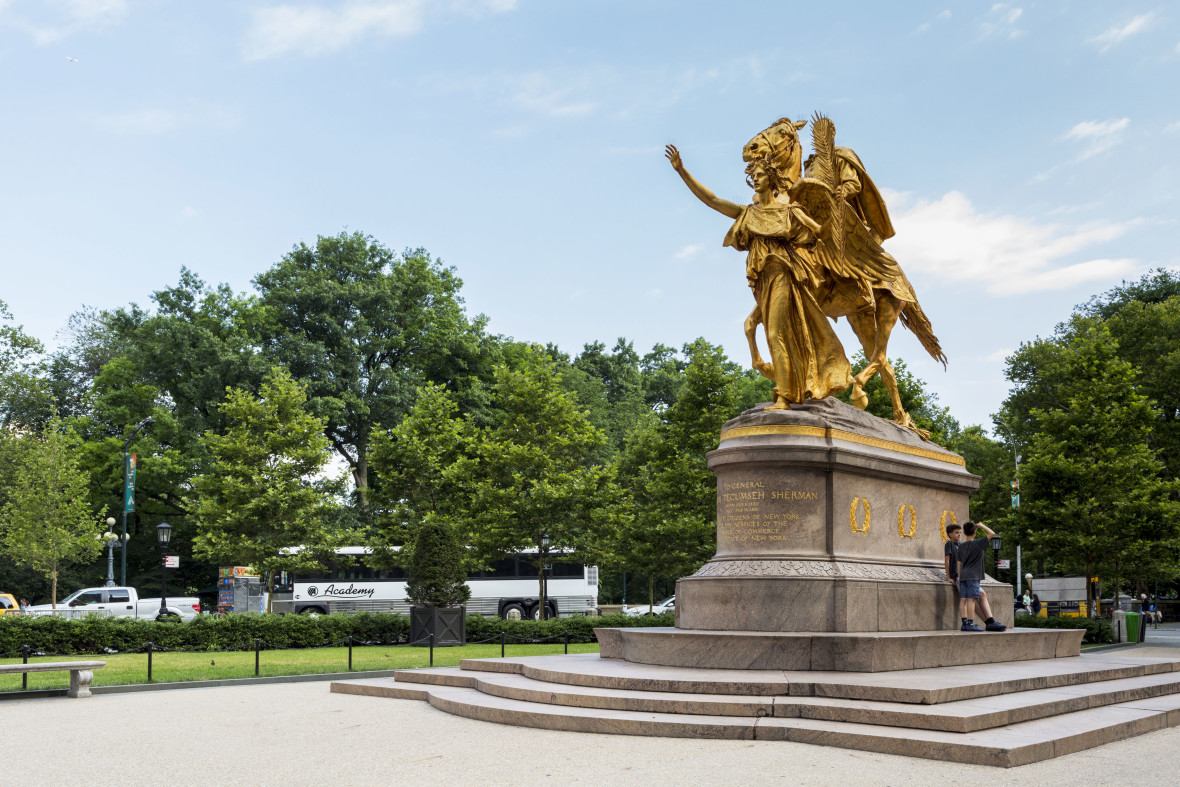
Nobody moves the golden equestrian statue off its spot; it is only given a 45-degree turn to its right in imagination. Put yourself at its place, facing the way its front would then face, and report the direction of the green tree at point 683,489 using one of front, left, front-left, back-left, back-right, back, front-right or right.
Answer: right

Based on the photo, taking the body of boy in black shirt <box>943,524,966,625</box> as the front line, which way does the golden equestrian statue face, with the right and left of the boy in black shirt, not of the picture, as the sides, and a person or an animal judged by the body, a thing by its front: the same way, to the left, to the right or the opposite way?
to the right

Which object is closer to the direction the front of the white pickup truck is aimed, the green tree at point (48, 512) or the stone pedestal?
the green tree

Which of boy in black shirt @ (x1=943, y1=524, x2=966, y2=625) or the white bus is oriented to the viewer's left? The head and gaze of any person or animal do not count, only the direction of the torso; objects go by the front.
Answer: the white bus

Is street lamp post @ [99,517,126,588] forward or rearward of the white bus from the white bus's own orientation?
forward

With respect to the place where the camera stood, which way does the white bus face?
facing to the left of the viewer

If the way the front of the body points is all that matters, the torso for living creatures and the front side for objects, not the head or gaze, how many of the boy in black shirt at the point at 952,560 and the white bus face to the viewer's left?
1

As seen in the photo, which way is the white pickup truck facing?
to the viewer's left
